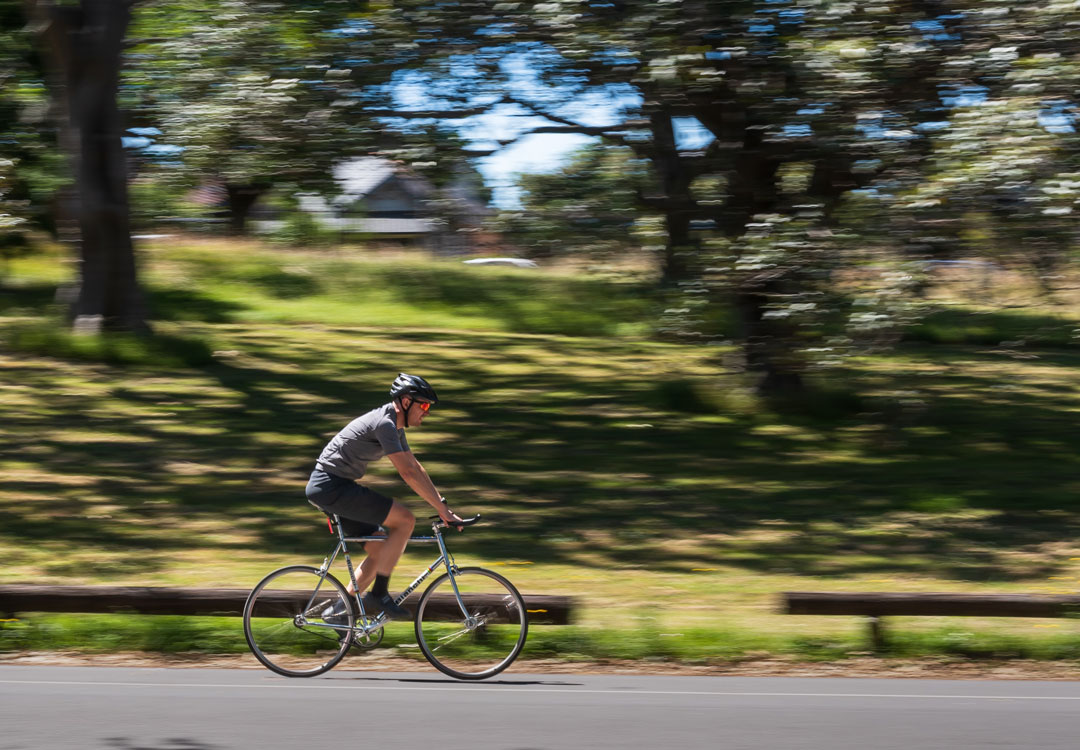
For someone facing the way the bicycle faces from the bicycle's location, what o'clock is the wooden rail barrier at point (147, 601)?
The wooden rail barrier is roughly at 7 o'clock from the bicycle.

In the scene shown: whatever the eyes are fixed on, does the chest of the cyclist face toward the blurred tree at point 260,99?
no

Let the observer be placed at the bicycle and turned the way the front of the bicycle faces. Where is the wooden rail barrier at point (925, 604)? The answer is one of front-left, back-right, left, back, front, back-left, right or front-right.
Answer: front

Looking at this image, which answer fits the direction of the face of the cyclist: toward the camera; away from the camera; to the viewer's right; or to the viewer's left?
to the viewer's right

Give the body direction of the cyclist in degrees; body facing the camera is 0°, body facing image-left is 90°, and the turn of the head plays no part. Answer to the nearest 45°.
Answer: approximately 270°

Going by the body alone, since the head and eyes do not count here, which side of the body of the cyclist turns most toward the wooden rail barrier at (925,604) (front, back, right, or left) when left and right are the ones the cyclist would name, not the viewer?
front

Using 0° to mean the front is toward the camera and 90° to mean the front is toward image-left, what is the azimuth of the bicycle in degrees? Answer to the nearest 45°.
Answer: approximately 270°

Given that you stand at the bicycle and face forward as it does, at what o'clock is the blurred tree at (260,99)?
The blurred tree is roughly at 9 o'clock from the bicycle.
